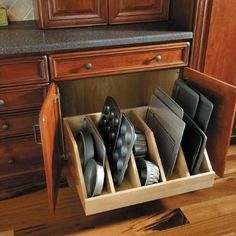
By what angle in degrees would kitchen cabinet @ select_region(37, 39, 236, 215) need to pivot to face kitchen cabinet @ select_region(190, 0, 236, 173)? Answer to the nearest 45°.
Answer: approximately 90° to its left

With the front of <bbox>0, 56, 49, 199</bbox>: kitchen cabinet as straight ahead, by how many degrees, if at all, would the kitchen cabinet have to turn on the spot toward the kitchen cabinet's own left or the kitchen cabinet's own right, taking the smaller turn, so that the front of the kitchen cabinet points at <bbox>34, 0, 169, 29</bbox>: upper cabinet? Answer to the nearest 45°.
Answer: approximately 90° to the kitchen cabinet's own left

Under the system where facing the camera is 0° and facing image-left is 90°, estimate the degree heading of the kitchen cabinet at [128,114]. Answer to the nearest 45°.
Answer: approximately 315°

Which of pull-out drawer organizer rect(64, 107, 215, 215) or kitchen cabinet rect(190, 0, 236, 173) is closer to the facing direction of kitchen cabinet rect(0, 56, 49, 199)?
the pull-out drawer organizer
